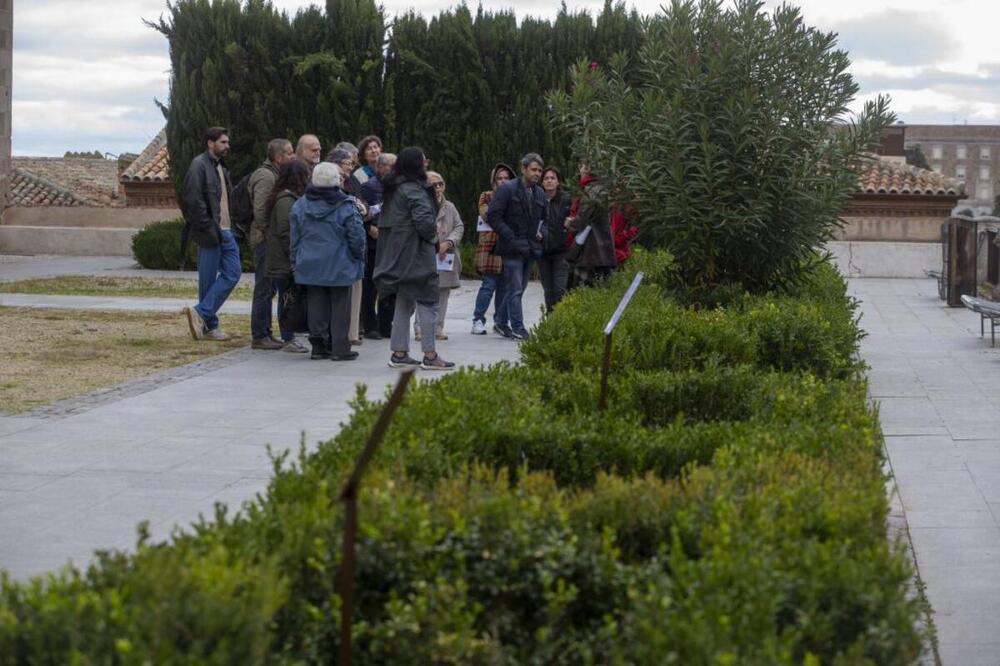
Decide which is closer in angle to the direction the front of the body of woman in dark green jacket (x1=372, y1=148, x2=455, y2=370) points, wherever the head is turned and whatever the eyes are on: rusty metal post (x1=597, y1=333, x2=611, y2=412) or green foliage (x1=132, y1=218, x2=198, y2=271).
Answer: the green foliage

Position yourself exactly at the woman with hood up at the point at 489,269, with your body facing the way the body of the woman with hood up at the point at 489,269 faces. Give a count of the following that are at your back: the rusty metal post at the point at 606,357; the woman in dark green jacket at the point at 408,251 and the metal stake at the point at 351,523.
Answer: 0

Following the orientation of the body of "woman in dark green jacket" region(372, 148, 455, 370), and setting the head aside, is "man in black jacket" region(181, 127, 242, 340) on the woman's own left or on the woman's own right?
on the woman's own left

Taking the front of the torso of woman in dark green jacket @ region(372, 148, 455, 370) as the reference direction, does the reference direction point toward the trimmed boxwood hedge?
no

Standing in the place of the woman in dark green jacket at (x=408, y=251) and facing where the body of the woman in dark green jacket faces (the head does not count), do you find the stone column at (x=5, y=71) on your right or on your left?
on your left

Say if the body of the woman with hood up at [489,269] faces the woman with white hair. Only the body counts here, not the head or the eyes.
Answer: no

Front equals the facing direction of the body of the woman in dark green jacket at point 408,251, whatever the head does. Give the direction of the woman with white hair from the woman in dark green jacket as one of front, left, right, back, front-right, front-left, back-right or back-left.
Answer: front-left

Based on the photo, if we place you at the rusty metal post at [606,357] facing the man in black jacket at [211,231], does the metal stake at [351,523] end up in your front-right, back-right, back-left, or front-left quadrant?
back-left

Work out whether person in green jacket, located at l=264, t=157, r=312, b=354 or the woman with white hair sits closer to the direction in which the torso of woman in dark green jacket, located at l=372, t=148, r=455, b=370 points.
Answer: the woman with white hair

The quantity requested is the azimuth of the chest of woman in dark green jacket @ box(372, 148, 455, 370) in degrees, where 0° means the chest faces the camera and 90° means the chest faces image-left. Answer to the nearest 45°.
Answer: approximately 225°

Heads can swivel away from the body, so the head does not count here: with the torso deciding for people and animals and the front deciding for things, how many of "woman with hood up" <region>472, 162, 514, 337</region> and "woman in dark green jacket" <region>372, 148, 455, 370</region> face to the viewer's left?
0

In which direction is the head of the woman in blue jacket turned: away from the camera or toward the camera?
away from the camera
